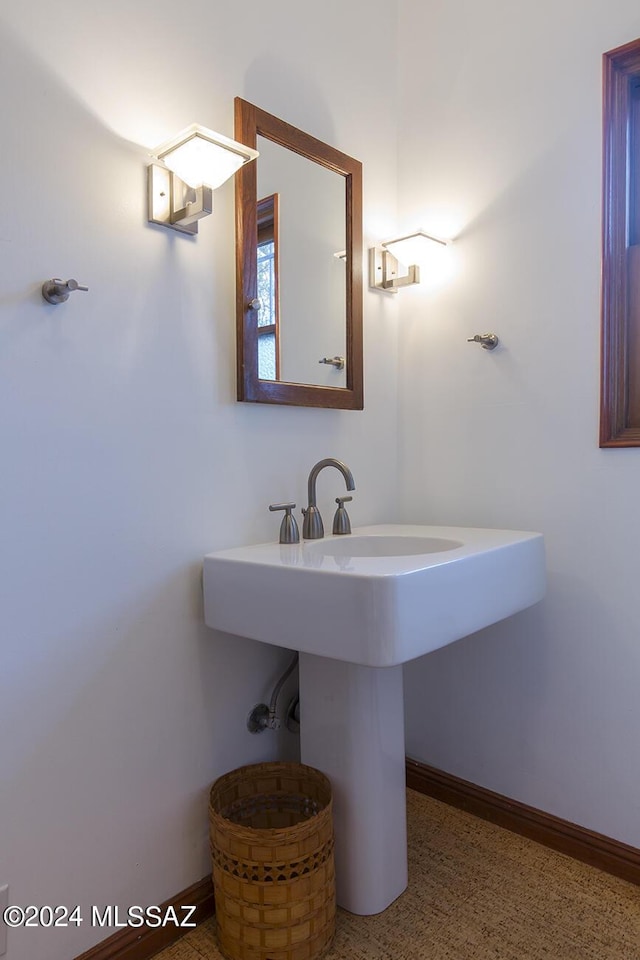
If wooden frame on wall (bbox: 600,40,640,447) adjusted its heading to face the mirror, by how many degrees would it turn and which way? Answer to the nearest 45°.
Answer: approximately 45° to its right

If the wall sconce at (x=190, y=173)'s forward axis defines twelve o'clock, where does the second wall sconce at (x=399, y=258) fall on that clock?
The second wall sconce is roughly at 9 o'clock from the wall sconce.

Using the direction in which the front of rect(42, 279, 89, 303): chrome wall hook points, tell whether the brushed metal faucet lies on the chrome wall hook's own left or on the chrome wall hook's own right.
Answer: on the chrome wall hook's own left

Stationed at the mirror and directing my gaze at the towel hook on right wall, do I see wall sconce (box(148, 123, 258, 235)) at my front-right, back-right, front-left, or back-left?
back-right

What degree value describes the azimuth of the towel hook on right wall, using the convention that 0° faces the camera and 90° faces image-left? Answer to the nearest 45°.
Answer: approximately 45°
